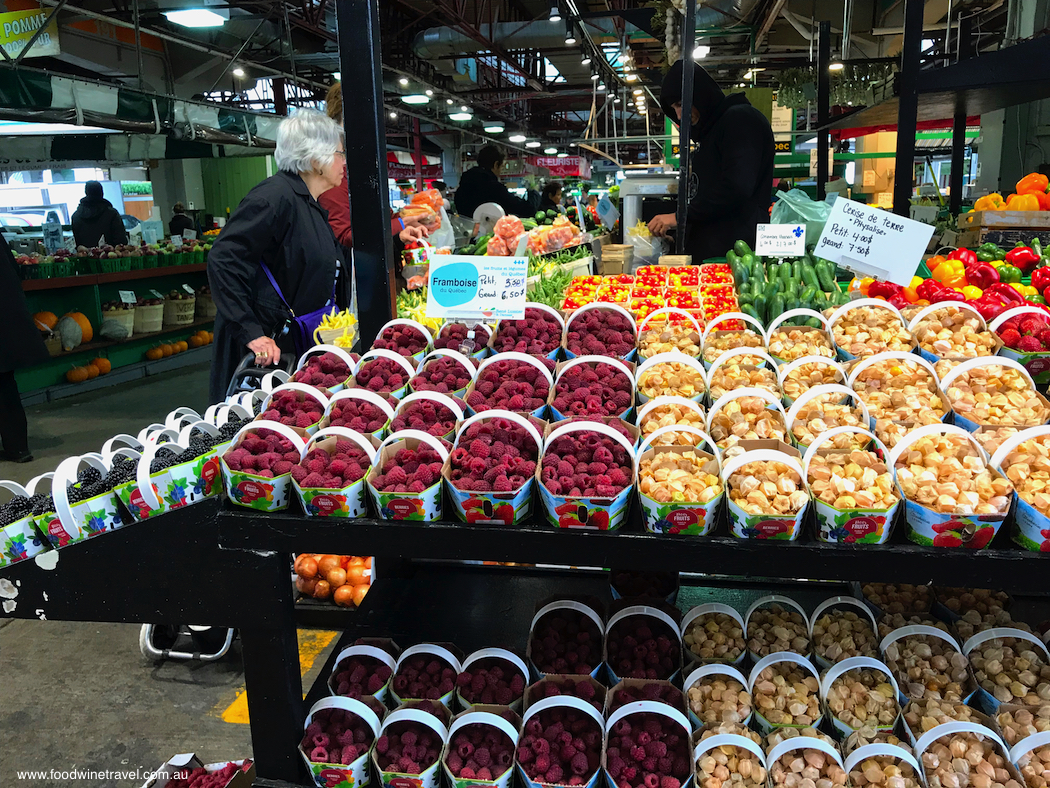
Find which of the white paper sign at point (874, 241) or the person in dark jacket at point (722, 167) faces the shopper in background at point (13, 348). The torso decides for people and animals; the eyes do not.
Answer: the person in dark jacket

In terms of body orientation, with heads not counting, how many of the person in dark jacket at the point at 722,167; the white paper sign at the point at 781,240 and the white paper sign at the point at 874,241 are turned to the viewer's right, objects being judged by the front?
0

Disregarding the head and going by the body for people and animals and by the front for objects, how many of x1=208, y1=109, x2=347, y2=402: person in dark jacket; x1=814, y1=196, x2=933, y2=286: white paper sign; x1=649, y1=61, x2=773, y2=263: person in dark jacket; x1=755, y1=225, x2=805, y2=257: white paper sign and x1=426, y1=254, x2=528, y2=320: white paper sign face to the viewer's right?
1

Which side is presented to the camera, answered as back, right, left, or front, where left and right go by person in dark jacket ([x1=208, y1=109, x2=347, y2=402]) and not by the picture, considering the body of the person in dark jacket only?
right

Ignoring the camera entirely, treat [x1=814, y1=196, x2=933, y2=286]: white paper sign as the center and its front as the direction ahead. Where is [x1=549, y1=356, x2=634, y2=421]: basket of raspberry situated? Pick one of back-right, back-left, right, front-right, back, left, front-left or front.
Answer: front-right

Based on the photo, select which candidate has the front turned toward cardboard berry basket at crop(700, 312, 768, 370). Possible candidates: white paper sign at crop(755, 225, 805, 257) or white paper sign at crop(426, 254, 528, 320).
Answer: white paper sign at crop(755, 225, 805, 257)

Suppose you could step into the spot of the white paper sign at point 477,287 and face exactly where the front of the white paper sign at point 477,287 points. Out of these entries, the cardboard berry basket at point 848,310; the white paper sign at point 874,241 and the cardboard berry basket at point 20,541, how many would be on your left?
2

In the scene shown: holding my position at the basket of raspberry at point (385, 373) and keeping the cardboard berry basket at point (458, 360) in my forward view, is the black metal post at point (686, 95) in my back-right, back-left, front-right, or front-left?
front-left

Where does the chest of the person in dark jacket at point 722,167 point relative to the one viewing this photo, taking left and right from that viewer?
facing to the left of the viewer

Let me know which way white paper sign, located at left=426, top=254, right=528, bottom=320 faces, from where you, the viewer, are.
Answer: facing the viewer

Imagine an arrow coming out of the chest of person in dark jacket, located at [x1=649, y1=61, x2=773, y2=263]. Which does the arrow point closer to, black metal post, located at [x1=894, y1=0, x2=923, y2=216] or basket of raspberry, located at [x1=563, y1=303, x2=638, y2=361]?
the basket of raspberry

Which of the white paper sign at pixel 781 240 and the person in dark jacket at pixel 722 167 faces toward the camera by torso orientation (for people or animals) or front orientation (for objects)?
the white paper sign

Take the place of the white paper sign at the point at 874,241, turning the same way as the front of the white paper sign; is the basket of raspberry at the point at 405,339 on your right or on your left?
on your right

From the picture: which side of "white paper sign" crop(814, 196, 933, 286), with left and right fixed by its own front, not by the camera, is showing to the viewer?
front

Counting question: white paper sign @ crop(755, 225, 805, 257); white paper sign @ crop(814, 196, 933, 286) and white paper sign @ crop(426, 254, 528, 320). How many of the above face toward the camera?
3

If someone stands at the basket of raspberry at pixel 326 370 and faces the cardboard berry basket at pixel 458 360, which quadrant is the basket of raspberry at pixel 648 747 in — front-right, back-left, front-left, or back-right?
front-right
